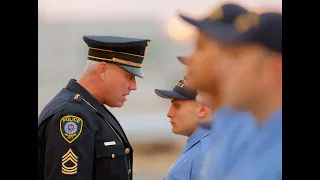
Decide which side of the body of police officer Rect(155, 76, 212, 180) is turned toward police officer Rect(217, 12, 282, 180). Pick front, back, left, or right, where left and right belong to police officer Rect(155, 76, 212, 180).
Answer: left

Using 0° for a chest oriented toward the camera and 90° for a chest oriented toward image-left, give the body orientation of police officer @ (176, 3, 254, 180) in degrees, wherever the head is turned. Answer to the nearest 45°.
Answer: approximately 90°

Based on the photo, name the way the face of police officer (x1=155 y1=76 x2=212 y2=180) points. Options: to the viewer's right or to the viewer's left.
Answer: to the viewer's left

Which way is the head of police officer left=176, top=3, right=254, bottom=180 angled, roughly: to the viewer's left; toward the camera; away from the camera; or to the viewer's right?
to the viewer's left

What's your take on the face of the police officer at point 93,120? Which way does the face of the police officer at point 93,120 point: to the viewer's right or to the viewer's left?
to the viewer's right

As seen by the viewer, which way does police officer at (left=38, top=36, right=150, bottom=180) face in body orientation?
to the viewer's right

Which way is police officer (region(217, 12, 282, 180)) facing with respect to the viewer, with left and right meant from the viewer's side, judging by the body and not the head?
facing to the left of the viewer

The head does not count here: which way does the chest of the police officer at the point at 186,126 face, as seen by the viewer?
to the viewer's left

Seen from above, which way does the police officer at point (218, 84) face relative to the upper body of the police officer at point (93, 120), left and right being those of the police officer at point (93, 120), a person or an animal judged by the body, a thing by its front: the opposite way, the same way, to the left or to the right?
the opposite way
